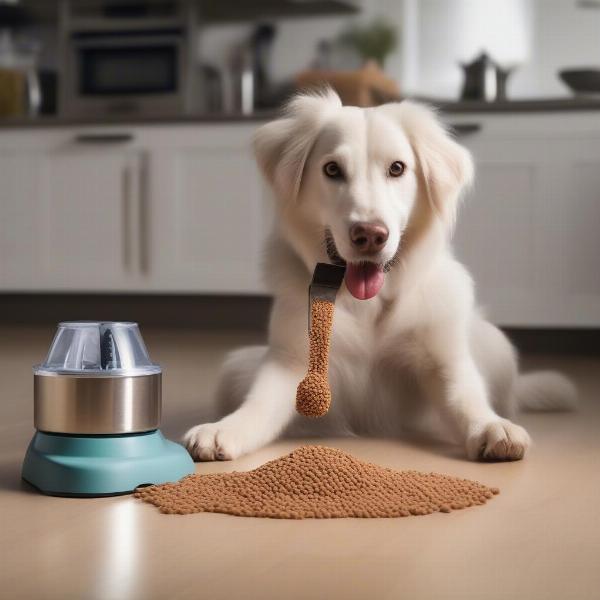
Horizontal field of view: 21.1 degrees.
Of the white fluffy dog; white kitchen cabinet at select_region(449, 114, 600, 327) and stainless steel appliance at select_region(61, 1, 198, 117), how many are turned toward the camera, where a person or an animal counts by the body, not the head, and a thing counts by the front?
3

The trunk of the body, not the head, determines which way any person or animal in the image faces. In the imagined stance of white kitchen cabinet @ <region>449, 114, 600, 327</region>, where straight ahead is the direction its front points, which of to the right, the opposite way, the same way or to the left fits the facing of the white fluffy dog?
the same way

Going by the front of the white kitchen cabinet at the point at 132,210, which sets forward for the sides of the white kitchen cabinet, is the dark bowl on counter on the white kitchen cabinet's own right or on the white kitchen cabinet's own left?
on the white kitchen cabinet's own left

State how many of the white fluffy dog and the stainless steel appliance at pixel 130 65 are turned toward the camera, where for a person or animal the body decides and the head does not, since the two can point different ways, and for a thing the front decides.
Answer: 2

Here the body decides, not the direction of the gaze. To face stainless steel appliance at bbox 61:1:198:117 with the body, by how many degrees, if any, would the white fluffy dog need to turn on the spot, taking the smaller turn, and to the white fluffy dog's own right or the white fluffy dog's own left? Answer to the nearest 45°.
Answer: approximately 180°

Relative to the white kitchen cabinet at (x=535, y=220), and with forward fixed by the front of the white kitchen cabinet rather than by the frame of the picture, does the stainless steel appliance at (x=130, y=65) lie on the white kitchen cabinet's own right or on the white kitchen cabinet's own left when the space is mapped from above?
on the white kitchen cabinet's own right

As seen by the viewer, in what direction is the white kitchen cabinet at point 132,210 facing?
toward the camera

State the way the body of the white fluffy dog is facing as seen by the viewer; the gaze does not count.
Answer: toward the camera

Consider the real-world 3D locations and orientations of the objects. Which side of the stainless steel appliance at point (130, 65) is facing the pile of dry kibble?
front

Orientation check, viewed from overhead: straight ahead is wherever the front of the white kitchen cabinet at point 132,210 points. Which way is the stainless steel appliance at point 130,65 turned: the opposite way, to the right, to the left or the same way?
the same way

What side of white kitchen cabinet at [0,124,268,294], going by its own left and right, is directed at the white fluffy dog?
front

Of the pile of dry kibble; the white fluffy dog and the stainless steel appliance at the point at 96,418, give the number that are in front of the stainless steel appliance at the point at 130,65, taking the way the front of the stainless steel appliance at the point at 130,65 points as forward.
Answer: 3

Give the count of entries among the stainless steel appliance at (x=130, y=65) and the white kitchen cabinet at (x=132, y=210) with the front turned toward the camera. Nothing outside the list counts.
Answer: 2

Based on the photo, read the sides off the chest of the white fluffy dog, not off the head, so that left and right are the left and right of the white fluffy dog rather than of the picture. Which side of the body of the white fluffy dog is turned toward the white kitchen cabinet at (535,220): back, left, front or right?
back

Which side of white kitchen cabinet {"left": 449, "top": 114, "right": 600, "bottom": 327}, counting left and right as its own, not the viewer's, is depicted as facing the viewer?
front
